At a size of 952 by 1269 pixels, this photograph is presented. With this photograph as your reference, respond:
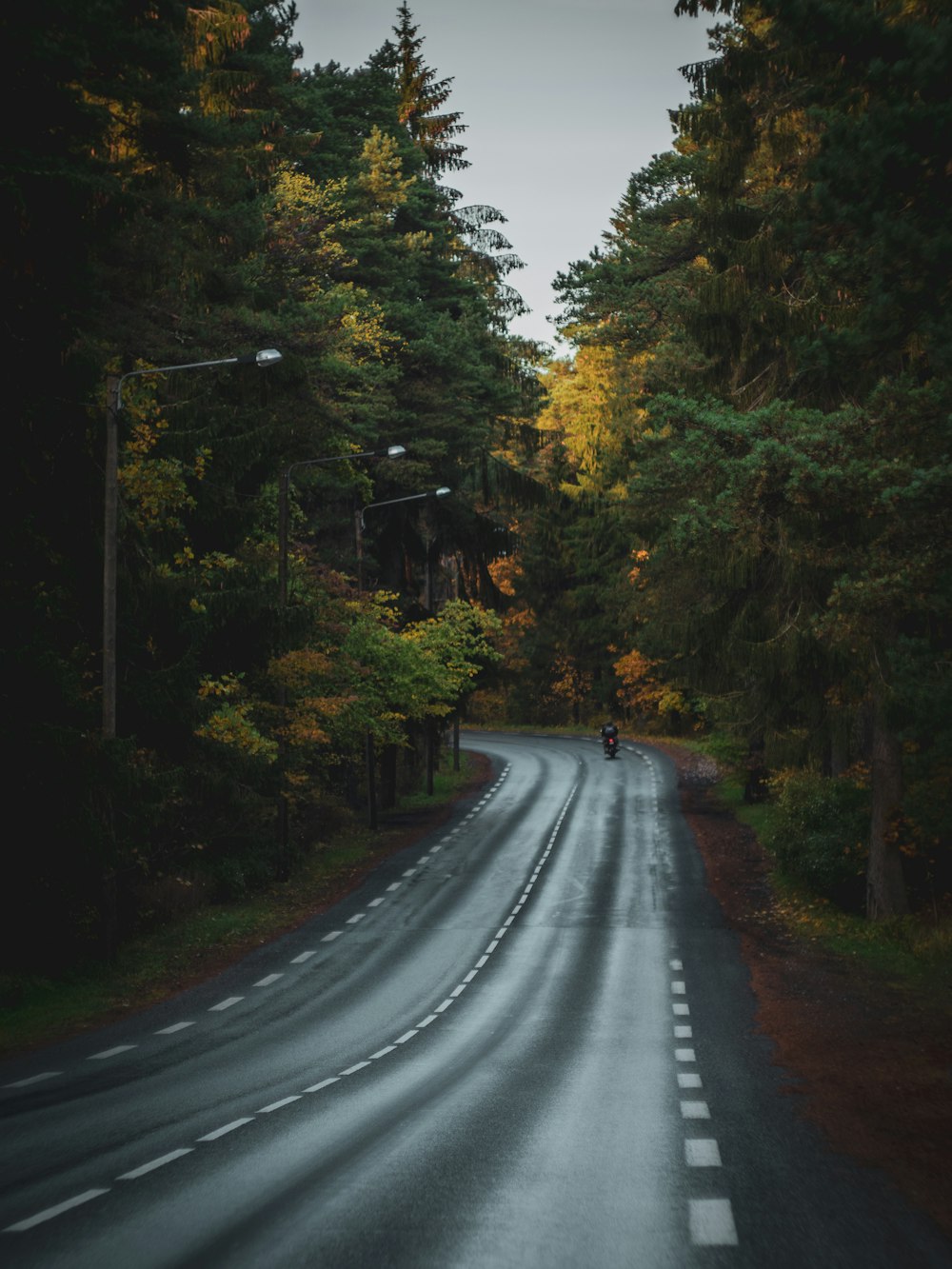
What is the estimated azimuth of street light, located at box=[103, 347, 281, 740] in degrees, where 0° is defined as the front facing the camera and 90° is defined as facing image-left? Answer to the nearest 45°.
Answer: approximately 270°

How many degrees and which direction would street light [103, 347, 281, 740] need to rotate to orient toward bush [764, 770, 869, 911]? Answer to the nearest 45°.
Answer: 0° — it already faces it
